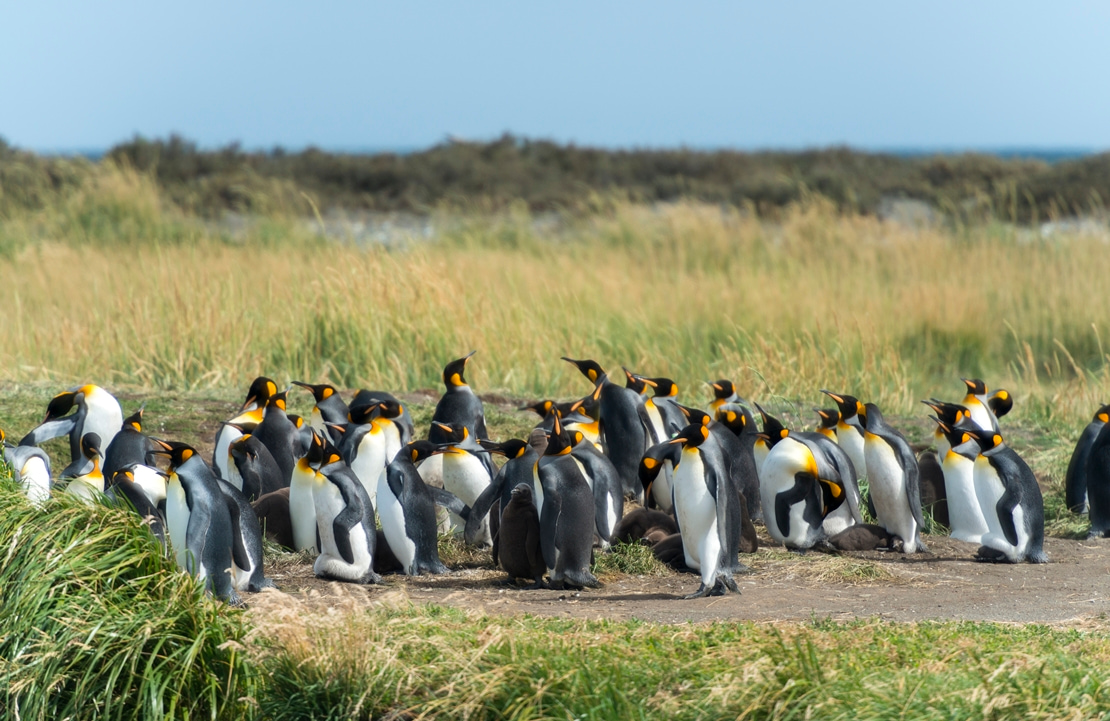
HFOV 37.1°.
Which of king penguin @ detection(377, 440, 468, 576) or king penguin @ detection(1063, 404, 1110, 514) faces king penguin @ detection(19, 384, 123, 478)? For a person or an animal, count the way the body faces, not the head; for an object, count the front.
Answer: king penguin @ detection(377, 440, 468, 576)

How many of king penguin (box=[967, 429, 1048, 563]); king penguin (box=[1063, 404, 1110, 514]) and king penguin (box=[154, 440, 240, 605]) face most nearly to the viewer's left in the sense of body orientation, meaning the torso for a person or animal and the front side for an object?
2

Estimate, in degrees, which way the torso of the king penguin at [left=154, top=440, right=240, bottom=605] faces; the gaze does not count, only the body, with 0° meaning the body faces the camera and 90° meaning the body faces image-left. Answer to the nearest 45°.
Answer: approximately 90°

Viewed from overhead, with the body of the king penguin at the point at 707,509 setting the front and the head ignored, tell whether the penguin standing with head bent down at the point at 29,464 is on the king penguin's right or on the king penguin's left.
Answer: on the king penguin's right

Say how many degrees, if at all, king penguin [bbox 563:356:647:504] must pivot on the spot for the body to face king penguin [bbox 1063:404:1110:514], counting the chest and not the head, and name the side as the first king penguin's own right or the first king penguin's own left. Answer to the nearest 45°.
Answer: approximately 135° to the first king penguin's own right

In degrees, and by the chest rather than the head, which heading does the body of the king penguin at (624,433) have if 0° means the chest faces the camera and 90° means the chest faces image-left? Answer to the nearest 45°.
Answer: approximately 135°

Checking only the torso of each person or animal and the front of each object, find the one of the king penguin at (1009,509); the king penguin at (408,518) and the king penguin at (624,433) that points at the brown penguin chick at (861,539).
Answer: the king penguin at (1009,509)

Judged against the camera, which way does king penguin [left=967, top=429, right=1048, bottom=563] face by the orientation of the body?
to the viewer's left

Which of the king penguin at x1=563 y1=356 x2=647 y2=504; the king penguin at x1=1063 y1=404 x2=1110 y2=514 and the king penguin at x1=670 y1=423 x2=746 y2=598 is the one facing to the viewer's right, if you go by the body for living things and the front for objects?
the king penguin at x1=1063 y1=404 x2=1110 y2=514

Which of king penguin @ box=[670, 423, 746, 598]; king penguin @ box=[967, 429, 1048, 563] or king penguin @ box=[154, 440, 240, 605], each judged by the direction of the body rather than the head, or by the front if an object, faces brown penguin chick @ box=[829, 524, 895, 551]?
king penguin @ box=[967, 429, 1048, 563]

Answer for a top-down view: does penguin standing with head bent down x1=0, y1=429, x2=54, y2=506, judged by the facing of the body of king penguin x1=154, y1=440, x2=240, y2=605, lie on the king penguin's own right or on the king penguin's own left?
on the king penguin's own right

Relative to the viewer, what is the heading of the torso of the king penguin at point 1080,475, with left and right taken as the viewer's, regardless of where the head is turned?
facing to the right of the viewer
